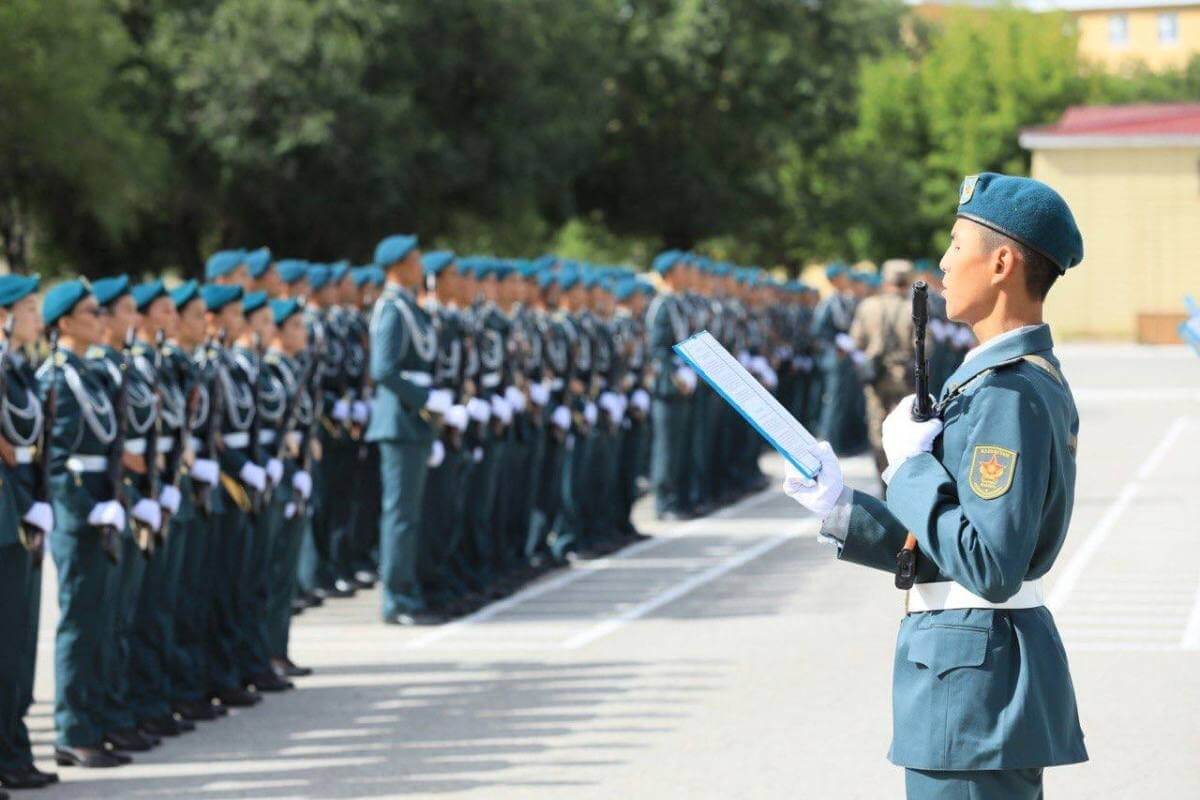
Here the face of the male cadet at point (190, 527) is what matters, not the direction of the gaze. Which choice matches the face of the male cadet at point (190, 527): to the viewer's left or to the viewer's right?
to the viewer's right

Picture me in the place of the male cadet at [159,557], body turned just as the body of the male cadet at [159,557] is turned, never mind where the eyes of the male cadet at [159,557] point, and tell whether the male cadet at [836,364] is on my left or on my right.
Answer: on my left

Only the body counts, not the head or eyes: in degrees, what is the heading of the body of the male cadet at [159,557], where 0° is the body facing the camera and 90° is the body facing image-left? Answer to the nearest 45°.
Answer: approximately 270°

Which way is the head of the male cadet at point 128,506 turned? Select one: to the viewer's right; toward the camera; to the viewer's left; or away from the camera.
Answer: to the viewer's right

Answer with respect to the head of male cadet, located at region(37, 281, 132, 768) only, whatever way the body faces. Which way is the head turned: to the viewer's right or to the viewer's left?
to the viewer's right

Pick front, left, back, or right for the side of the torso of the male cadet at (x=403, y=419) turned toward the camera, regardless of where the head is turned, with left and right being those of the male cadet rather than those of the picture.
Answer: right

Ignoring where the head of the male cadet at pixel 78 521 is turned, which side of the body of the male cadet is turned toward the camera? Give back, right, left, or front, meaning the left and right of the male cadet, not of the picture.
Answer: right

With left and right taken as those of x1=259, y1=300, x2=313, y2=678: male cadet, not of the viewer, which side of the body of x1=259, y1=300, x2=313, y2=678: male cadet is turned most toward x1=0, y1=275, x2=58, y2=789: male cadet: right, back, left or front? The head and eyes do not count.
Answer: right

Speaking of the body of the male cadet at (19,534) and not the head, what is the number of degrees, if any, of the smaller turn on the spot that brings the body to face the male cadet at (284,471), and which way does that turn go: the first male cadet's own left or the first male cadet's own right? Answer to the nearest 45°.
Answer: approximately 45° to the first male cadet's own left

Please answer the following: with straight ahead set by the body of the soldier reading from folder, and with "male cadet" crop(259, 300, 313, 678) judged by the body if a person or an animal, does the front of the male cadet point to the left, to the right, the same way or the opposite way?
the opposite way

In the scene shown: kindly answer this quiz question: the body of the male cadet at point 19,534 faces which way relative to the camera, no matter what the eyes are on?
to the viewer's right

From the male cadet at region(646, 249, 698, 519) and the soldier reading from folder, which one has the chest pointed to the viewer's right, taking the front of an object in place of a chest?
the male cadet

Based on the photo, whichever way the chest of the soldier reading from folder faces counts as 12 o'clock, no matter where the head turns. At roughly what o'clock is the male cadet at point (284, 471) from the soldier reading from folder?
The male cadet is roughly at 2 o'clock from the soldier reading from folder.

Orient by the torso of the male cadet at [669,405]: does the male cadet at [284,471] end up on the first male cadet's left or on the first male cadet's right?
on the first male cadet's right

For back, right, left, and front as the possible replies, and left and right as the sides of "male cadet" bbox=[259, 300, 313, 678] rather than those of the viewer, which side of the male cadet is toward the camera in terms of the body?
right

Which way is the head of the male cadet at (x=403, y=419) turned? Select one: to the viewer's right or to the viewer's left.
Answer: to the viewer's right
